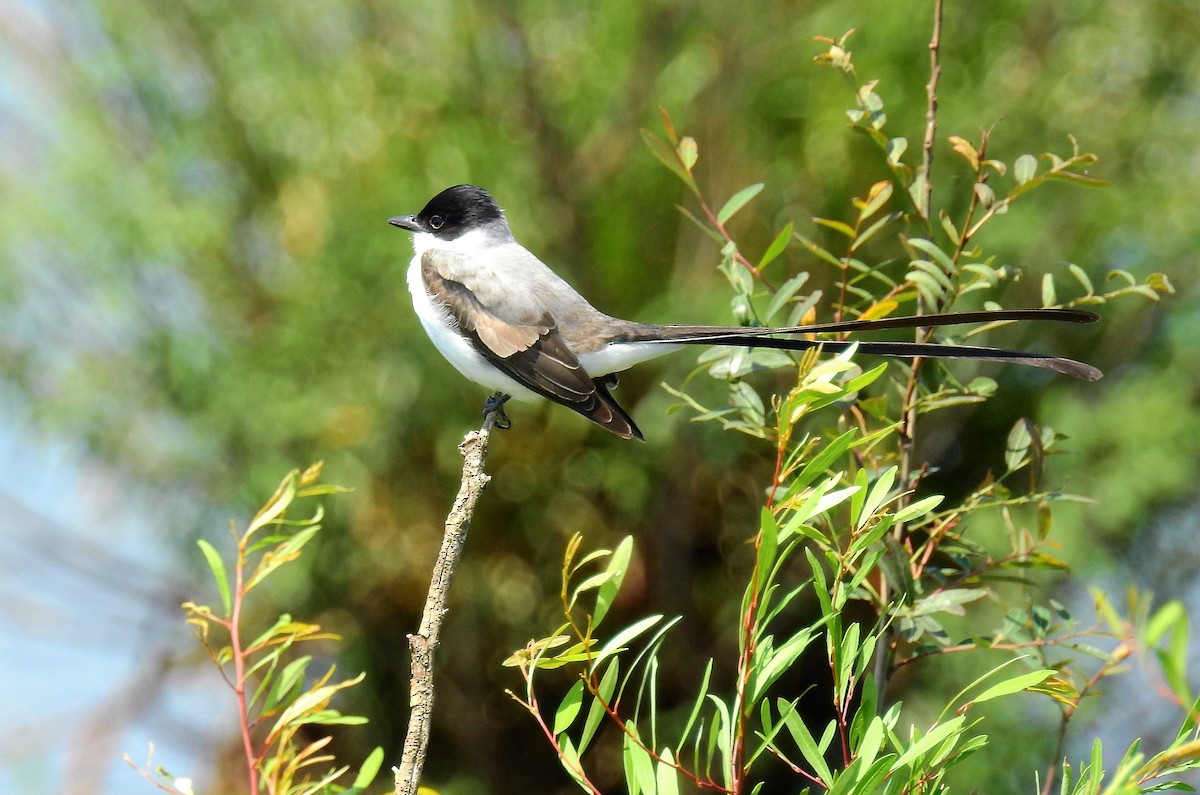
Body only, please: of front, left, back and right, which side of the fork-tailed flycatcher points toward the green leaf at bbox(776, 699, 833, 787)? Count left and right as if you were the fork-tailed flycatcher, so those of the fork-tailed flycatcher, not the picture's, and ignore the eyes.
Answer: left

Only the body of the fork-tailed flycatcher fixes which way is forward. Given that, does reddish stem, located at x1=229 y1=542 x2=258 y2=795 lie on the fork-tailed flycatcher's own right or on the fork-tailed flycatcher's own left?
on the fork-tailed flycatcher's own left

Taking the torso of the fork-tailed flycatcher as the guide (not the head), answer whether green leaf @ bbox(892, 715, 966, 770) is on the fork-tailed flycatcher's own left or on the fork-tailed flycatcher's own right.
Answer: on the fork-tailed flycatcher's own left

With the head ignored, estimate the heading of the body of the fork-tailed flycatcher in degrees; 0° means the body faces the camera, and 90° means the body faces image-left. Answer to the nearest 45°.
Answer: approximately 90°
